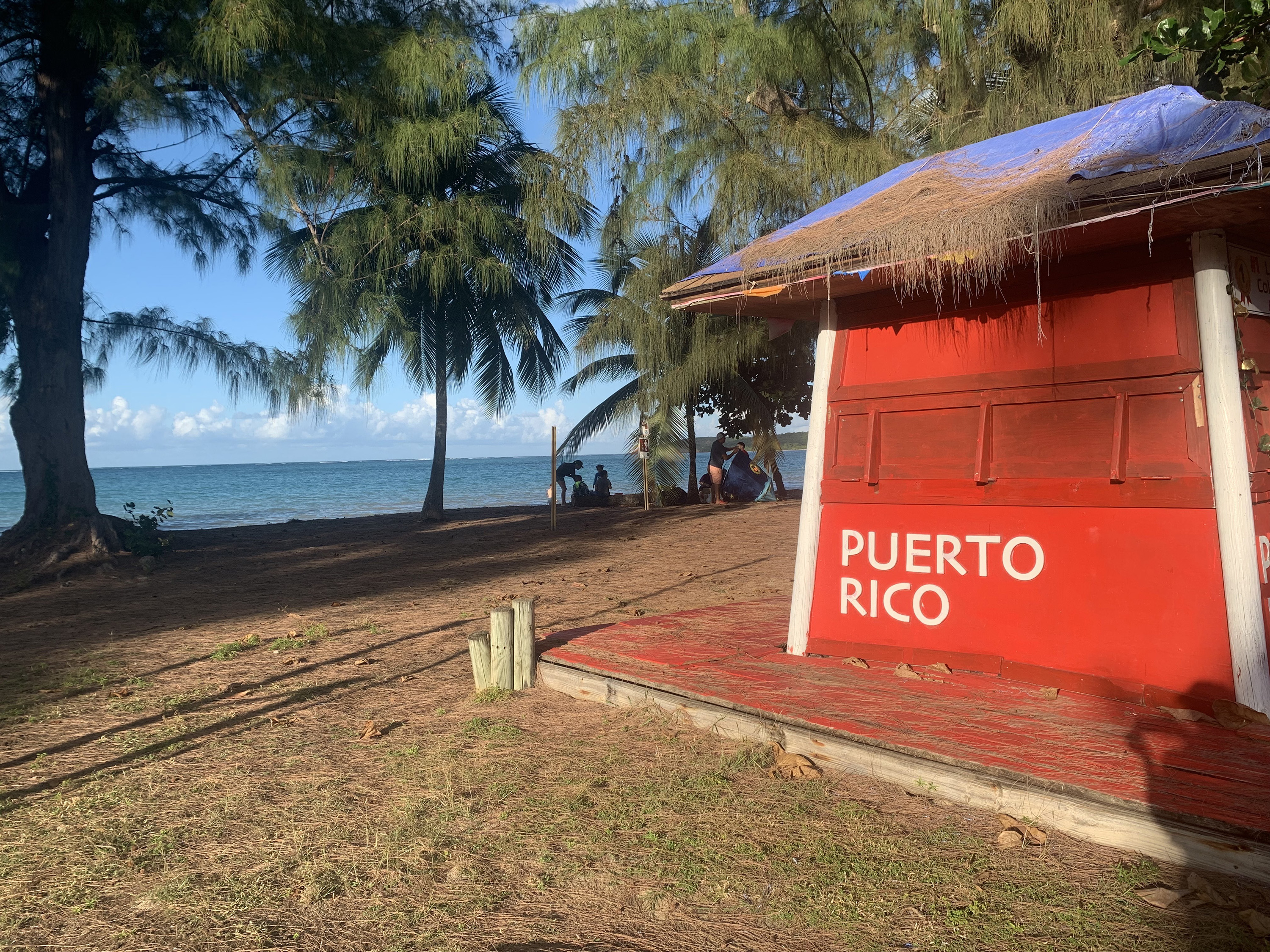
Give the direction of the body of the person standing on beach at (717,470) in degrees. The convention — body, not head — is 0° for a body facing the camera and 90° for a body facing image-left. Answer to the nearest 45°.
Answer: approximately 270°

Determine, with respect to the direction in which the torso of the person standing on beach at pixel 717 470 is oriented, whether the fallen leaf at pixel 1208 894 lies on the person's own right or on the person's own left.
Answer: on the person's own right

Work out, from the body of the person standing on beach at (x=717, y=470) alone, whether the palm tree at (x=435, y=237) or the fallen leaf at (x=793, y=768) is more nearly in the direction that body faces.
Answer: the fallen leaf

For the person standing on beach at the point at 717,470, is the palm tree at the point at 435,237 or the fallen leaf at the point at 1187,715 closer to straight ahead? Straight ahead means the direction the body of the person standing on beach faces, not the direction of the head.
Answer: the fallen leaf

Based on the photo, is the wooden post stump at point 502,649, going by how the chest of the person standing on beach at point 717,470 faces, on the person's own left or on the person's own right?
on the person's own right

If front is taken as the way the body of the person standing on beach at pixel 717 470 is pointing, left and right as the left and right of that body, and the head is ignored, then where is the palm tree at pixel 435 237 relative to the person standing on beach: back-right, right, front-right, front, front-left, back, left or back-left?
back-right

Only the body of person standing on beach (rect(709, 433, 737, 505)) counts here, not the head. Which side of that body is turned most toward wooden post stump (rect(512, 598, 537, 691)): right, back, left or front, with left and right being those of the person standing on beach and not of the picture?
right
